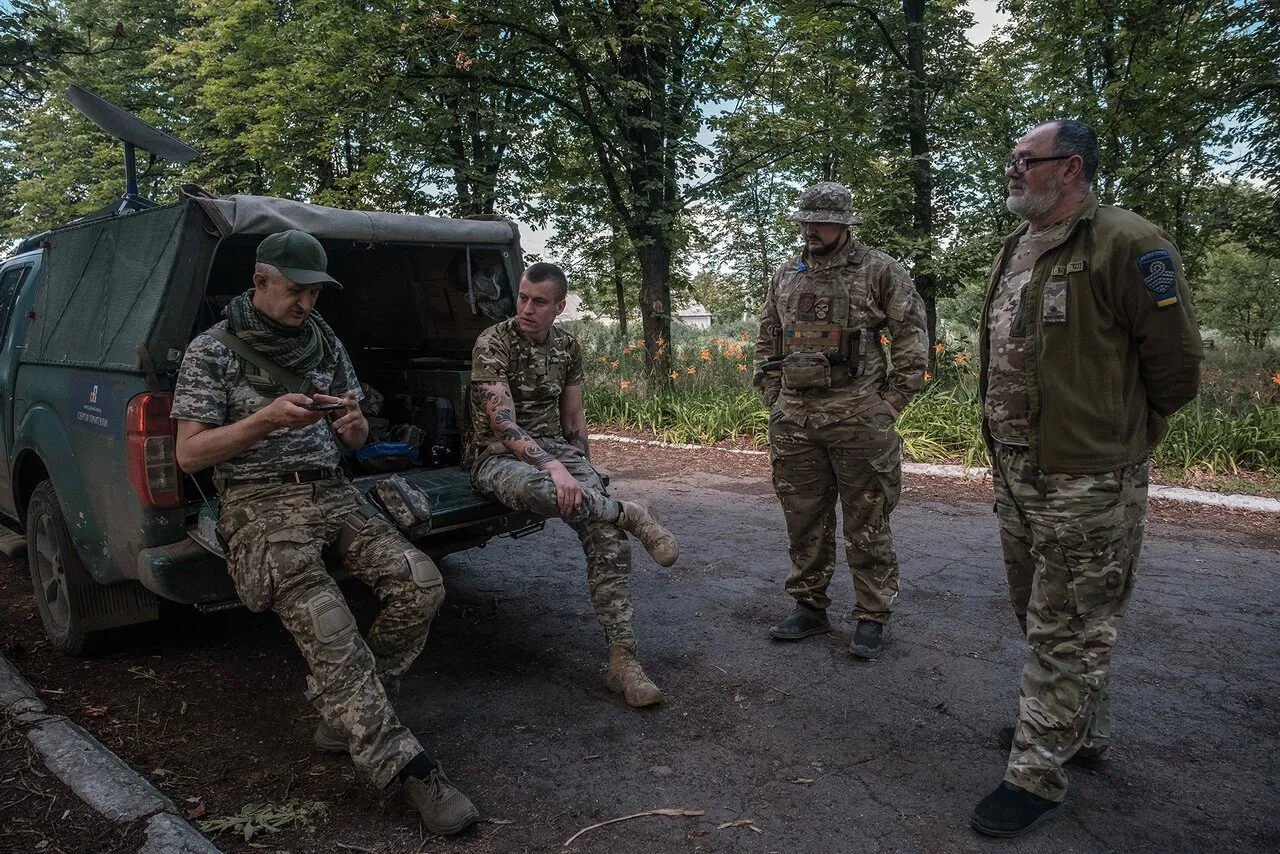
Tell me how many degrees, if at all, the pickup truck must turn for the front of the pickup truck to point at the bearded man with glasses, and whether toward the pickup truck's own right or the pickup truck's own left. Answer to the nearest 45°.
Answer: approximately 180°

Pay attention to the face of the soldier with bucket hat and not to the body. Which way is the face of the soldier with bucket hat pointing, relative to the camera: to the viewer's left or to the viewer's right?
to the viewer's left

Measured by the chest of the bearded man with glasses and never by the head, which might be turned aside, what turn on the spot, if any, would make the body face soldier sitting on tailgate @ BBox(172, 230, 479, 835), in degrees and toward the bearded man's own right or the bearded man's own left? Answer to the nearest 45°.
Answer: approximately 45° to the bearded man's own right

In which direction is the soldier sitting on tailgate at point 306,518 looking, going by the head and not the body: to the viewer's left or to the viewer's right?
to the viewer's right

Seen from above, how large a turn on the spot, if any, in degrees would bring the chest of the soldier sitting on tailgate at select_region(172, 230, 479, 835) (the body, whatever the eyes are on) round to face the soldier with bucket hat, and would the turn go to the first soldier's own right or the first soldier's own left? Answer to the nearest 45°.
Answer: approximately 45° to the first soldier's own left

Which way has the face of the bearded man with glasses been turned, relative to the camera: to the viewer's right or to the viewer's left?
to the viewer's left

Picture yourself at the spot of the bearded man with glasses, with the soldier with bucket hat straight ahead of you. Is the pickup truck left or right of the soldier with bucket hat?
left

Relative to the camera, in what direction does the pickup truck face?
facing away from the viewer and to the left of the viewer
